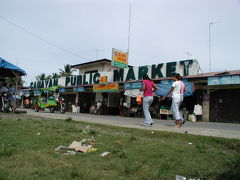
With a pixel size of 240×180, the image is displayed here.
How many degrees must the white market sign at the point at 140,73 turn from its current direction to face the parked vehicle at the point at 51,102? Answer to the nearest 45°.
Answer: approximately 45° to its right

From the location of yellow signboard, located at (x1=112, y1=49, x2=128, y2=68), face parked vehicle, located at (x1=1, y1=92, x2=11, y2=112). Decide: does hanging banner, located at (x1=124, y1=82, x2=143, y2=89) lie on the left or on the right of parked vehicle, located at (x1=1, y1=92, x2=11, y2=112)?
left

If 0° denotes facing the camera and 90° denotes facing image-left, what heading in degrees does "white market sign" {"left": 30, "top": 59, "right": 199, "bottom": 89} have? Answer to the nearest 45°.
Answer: approximately 45°

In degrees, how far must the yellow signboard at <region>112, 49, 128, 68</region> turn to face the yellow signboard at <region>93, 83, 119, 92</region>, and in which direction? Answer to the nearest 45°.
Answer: approximately 45° to its right

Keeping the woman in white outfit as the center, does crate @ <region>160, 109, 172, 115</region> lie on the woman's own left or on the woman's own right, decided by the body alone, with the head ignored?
on the woman's own right

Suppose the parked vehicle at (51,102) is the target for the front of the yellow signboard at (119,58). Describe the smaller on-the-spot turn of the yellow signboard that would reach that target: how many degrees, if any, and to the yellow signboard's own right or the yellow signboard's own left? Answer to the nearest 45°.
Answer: approximately 90° to the yellow signboard's own right

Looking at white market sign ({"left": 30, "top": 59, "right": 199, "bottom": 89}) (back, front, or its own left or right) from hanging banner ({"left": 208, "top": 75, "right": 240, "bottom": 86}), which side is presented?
left

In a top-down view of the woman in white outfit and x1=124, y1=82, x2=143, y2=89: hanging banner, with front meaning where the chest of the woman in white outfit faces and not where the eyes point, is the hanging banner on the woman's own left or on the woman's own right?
on the woman's own right

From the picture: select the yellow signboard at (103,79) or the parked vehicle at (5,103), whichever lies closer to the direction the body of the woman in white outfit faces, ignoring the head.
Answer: the parked vehicle

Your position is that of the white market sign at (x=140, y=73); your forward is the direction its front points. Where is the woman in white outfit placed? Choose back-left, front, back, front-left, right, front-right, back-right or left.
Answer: front-left
